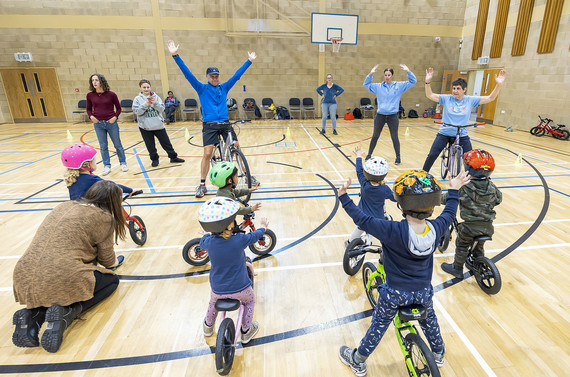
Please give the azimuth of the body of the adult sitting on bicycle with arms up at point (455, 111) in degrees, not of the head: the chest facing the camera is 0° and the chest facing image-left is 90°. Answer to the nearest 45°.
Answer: approximately 0°

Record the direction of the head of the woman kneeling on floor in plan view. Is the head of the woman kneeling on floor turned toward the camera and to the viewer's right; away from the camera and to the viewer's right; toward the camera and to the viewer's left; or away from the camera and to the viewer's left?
away from the camera and to the viewer's right

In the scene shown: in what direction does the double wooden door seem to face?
toward the camera

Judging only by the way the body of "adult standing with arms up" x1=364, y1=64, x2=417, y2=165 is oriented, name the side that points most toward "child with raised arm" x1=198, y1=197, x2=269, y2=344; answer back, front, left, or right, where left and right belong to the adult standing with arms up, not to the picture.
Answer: front

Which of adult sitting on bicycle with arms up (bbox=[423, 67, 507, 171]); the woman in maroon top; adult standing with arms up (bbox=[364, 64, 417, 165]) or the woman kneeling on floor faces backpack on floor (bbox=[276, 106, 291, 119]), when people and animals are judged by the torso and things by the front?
the woman kneeling on floor

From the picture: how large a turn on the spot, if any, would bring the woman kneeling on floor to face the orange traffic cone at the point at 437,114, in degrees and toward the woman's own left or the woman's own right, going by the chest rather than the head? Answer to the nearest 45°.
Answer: approximately 45° to the woman's own right

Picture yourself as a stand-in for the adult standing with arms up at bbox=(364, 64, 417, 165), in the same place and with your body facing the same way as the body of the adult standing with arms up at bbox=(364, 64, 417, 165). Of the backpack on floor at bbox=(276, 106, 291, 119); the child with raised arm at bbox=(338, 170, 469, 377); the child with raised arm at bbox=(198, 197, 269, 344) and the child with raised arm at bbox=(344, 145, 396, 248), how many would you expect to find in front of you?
3

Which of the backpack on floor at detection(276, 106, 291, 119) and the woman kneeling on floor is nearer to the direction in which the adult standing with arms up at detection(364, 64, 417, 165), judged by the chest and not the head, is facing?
the woman kneeling on floor

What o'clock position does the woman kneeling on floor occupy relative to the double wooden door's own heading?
The woman kneeling on floor is roughly at 12 o'clock from the double wooden door.

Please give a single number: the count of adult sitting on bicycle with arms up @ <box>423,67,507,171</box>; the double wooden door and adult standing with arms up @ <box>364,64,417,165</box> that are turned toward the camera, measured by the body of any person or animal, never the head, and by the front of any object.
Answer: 3

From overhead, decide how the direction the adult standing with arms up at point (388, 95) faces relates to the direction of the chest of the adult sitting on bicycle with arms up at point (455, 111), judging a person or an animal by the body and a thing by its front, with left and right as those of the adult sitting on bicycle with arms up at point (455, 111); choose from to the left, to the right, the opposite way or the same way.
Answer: the same way

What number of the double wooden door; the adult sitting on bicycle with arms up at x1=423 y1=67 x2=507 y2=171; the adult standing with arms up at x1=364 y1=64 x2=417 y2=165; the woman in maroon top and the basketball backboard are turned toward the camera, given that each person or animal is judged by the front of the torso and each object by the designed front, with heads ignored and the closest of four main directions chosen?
5

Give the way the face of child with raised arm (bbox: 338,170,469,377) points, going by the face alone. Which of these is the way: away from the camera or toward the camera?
away from the camera

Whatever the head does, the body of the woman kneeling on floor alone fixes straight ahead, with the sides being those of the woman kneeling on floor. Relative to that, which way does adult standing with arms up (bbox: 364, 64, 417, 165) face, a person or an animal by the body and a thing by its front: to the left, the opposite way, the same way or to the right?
the opposite way

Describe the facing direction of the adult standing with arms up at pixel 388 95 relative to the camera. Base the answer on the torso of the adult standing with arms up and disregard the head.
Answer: toward the camera

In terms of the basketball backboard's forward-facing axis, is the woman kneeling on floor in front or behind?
in front

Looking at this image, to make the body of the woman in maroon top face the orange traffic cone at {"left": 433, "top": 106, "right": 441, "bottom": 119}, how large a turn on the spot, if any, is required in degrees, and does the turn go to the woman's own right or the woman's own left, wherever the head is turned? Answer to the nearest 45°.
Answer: approximately 90° to the woman's own left
